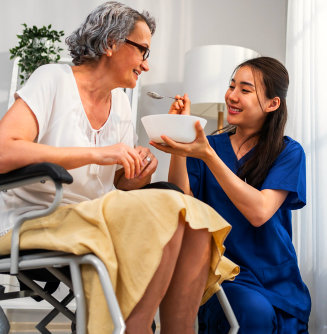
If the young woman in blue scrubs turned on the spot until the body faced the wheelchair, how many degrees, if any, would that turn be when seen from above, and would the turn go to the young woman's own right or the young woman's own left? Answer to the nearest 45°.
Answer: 0° — they already face it

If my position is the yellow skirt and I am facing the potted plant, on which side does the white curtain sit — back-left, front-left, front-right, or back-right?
front-right

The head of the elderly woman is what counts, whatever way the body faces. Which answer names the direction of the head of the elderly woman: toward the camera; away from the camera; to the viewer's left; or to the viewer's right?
to the viewer's right

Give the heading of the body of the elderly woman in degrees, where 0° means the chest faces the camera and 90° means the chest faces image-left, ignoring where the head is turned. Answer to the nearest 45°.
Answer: approximately 315°

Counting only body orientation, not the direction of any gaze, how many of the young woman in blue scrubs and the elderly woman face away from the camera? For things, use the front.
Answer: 0

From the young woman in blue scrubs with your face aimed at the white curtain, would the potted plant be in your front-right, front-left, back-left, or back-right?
front-left

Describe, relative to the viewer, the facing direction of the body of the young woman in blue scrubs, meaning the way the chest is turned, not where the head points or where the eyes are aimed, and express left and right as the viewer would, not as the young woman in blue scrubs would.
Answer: facing the viewer and to the left of the viewer

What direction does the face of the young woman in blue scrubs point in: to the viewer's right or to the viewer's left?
to the viewer's left

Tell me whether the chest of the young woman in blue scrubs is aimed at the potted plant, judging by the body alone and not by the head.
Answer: no
